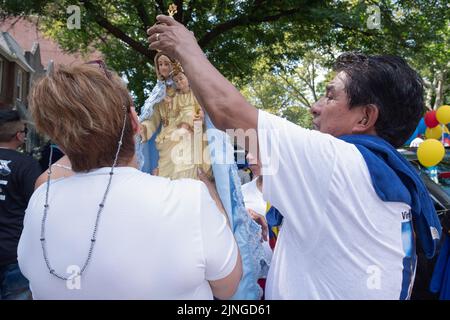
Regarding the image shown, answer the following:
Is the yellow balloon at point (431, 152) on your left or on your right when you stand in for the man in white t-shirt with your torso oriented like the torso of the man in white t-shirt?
on your right

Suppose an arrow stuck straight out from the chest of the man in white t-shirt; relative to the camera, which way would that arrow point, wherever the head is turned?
to the viewer's left

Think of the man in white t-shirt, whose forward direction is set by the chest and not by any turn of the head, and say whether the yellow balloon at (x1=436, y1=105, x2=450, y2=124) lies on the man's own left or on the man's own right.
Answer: on the man's own right

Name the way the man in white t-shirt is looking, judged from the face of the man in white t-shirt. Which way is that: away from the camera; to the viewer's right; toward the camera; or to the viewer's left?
to the viewer's left

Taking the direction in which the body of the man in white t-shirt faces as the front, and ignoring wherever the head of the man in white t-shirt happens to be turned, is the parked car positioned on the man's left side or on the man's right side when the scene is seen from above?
on the man's right side

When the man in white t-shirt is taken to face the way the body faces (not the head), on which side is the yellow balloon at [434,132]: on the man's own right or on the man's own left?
on the man's own right

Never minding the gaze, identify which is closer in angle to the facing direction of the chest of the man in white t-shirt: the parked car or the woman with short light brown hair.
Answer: the woman with short light brown hair

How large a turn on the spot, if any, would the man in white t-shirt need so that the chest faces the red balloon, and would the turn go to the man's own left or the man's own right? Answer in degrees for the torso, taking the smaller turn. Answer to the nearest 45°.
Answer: approximately 90° to the man's own right
